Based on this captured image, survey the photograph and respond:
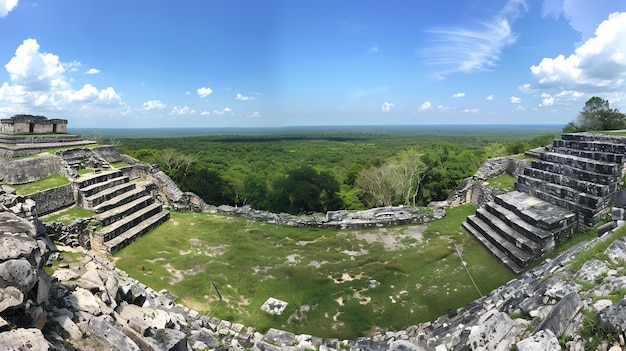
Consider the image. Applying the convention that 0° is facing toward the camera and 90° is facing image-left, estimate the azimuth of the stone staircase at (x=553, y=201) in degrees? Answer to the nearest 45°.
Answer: approximately 45°

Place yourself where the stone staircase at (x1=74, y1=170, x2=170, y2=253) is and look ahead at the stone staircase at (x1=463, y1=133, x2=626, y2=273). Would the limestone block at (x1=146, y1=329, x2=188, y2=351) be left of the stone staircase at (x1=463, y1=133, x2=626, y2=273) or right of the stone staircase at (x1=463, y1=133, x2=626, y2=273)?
right

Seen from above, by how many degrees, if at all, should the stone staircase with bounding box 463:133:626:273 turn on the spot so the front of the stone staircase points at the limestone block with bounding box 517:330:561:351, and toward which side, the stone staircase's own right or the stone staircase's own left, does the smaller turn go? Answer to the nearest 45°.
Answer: approximately 45° to the stone staircase's own left

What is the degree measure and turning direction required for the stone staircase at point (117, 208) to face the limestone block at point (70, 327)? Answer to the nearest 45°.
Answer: approximately 45° to its right

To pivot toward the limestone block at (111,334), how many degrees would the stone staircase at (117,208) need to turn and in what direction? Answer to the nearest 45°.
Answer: approximately 45° to its right

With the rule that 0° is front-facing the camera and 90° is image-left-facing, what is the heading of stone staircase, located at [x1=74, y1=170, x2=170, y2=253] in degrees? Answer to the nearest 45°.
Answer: approximately 315°
